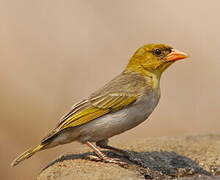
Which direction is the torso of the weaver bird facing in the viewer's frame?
to the viewer's right
